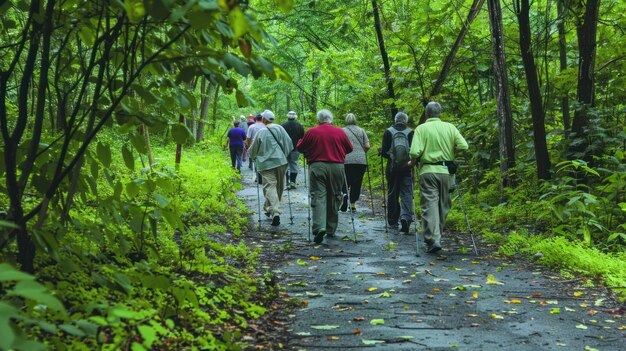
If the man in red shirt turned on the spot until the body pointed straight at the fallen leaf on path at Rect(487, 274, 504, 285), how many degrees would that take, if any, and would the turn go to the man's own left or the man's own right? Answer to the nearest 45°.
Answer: approximately 135° to the man's own right

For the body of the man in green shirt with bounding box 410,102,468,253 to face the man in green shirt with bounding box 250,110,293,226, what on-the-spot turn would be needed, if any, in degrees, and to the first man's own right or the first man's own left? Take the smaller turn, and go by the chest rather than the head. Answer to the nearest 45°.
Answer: approximately 45° to the first man's own left

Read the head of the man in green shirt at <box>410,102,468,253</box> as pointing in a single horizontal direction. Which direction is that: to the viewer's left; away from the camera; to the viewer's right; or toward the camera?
away from the camera

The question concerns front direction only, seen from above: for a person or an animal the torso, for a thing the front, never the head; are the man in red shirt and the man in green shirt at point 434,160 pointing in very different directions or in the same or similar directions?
same or similar directions

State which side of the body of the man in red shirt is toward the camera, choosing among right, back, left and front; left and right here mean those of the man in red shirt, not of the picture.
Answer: back

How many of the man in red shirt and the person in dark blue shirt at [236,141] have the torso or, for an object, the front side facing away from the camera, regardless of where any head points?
2

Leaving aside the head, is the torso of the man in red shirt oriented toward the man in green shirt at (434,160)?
no

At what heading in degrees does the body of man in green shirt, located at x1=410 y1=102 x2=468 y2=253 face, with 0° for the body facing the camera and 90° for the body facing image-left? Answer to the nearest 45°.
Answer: approximately 180°

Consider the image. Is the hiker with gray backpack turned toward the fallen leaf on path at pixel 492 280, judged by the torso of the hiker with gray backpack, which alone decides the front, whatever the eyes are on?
no

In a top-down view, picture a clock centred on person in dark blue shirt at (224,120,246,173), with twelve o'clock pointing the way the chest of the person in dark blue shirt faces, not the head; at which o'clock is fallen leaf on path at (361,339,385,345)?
The fallen leaf on path is roughly at 6 o'clock from the person in dark blue shirt.

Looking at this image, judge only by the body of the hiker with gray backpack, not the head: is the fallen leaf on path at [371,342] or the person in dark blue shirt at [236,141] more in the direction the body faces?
the person in dark blue shirt

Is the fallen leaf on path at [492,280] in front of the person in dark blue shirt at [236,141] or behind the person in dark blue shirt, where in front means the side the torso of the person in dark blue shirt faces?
behind

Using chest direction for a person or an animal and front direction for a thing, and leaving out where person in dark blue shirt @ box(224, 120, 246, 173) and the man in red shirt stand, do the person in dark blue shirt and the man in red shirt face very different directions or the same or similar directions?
same or similar directions

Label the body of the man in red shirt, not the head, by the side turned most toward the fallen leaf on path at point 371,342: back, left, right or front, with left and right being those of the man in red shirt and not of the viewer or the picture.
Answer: back

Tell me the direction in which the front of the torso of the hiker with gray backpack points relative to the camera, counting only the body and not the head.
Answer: away from the camera

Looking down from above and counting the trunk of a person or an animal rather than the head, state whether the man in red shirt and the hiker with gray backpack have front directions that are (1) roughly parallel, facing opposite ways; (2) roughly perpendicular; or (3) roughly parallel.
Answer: roughly parallel

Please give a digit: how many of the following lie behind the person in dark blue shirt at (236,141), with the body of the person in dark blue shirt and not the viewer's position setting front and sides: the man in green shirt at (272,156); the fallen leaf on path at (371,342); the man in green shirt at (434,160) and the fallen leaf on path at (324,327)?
4

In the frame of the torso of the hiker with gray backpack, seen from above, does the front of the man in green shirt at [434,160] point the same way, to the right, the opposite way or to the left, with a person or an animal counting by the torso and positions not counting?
the same way

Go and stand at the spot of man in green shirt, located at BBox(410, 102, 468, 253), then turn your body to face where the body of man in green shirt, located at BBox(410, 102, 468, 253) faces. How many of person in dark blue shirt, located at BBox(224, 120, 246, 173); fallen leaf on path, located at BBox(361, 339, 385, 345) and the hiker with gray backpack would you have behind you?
1

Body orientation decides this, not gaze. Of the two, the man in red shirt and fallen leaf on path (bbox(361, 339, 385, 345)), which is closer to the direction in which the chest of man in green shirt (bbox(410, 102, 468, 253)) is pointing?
the man in red shirt

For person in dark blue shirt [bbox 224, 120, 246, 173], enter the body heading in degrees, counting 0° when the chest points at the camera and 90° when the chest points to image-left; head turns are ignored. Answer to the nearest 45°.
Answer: approximately 180°
